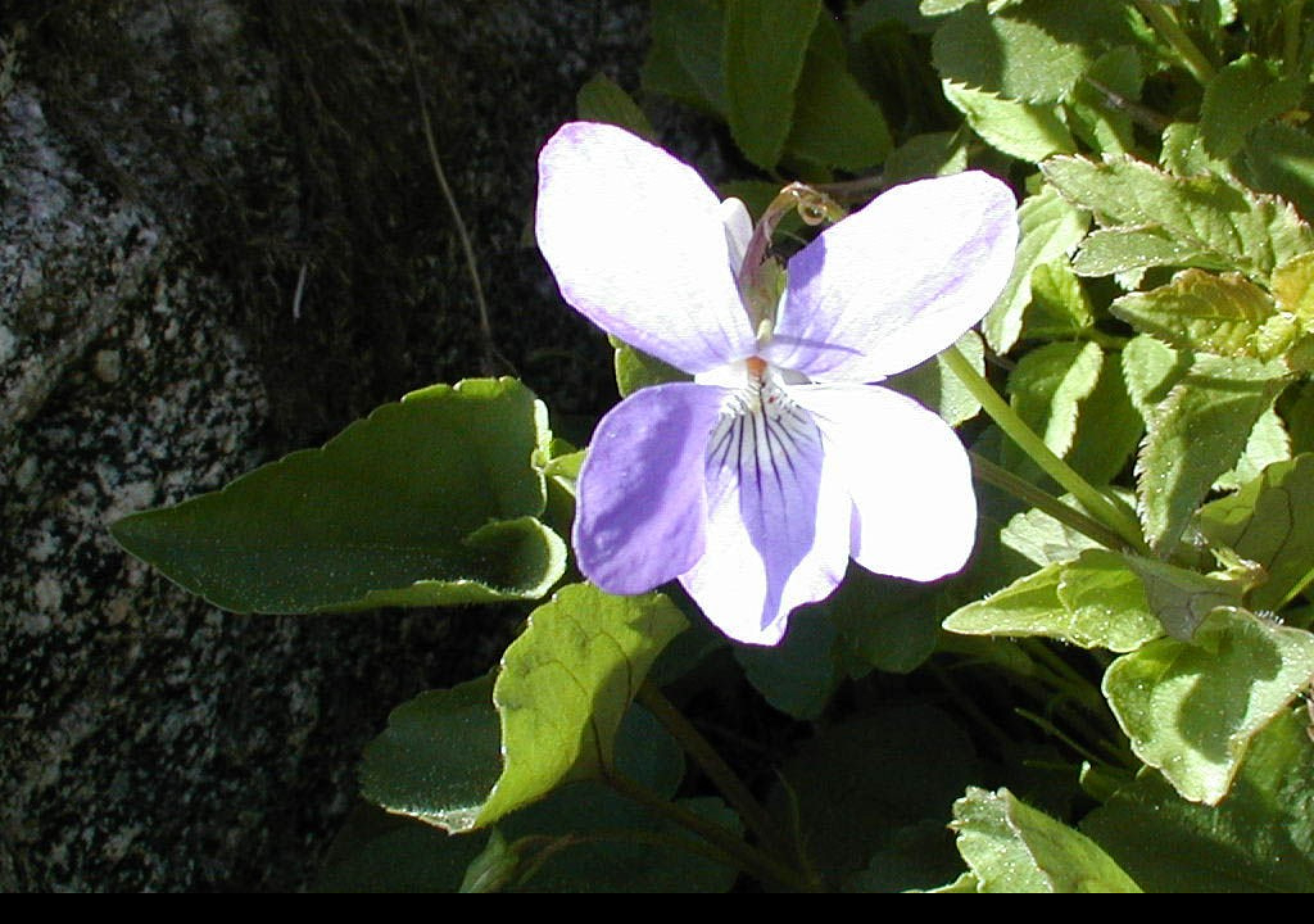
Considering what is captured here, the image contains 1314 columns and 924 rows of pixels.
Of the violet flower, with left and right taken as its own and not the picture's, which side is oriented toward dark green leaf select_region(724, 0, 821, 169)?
back

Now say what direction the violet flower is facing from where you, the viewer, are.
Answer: facing the viewer
